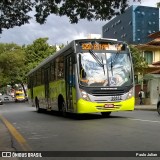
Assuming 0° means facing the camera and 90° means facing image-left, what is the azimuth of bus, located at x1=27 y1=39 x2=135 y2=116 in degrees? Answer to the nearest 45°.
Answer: approximately 315°

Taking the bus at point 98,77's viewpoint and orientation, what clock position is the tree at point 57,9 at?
The tree is roughly at 2 o'clock from the bus.

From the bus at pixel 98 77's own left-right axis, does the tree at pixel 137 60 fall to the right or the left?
on its left
